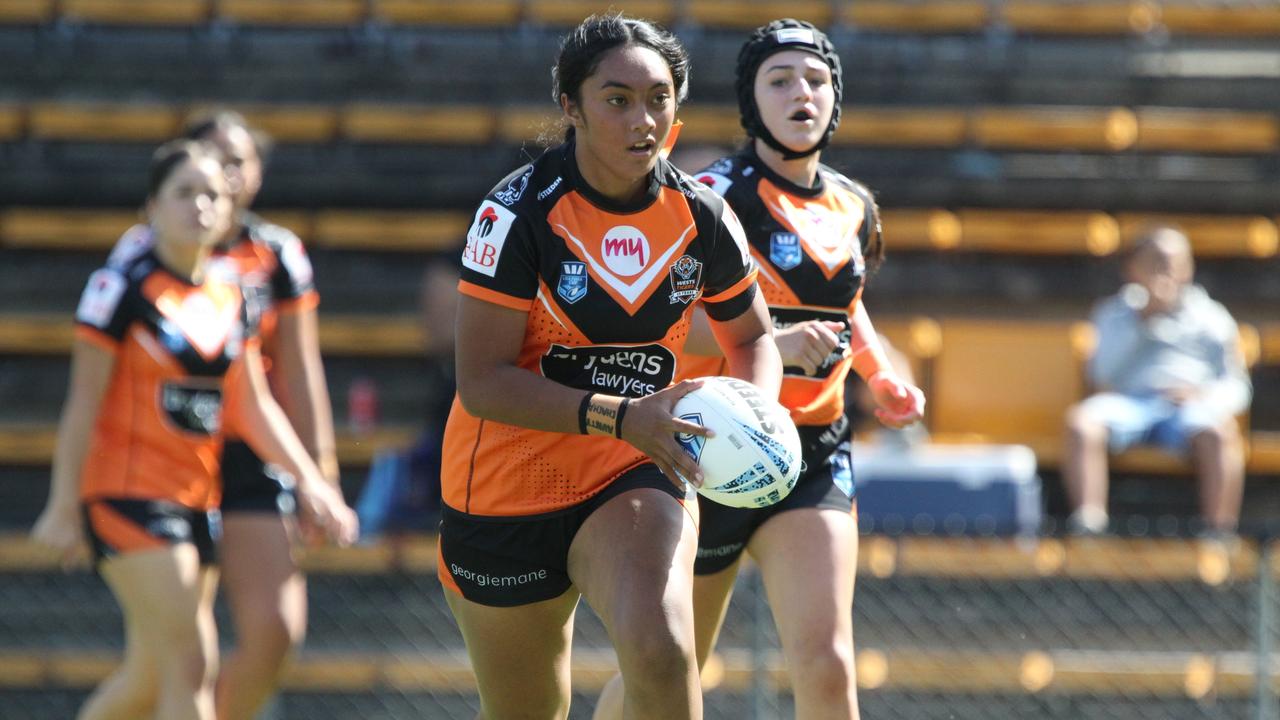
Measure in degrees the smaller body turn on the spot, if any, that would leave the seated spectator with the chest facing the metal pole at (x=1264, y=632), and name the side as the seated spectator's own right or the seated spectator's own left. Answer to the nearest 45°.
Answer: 0° — they already face it

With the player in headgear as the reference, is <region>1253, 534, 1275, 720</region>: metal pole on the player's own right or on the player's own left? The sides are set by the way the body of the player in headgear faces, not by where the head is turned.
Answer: on the player's own left

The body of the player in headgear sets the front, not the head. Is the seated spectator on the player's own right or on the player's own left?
on the player's own left

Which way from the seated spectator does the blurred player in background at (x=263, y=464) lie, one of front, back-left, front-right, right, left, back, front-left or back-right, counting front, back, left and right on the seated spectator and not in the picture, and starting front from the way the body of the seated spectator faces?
front-right
